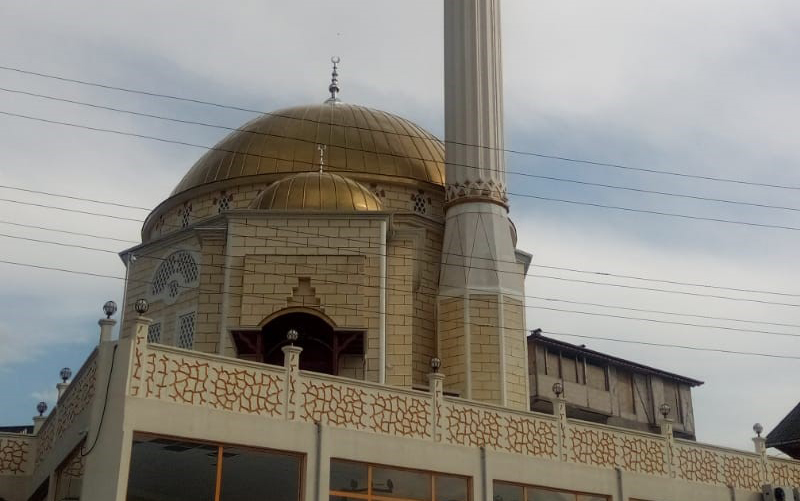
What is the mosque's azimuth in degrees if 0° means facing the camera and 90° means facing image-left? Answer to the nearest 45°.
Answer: approximately 0°
